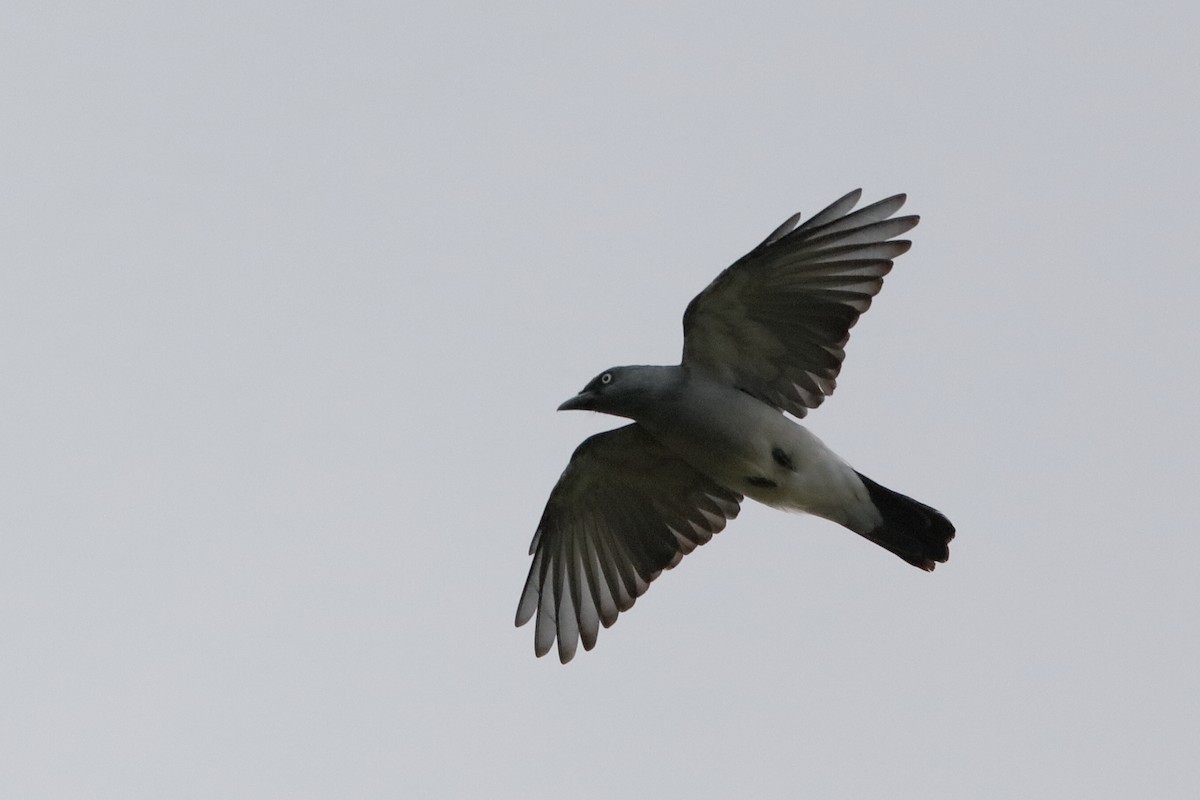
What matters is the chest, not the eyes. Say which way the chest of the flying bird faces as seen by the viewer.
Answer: to the viewer's left
